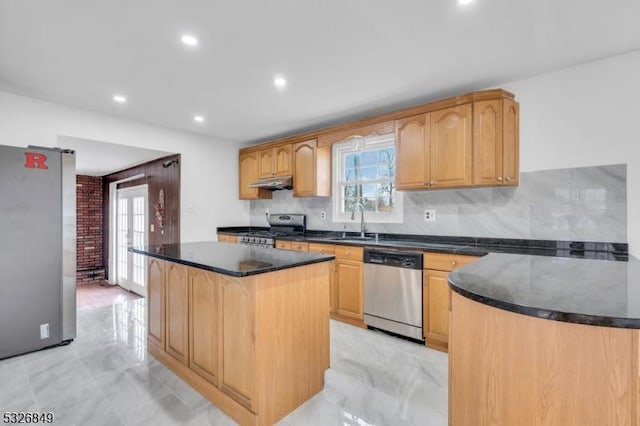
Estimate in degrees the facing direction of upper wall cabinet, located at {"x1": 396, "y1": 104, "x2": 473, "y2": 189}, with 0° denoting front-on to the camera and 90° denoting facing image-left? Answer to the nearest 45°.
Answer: approximately 45°

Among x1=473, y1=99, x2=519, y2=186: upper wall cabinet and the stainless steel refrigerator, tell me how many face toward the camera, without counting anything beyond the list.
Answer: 1

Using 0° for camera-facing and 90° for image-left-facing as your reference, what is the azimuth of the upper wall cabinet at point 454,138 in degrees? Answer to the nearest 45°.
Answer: approximately 45°

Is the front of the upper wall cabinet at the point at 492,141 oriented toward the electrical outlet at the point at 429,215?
no

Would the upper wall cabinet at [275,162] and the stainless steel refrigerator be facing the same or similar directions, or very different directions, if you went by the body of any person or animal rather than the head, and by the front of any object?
very different directions

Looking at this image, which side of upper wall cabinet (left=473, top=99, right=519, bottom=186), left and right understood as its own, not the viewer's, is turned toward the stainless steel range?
right

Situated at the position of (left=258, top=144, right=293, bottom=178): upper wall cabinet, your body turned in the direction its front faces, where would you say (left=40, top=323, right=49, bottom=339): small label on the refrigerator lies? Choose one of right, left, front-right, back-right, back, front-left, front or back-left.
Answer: front

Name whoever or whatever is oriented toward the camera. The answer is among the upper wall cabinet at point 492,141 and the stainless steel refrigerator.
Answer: the upper wall cabinet

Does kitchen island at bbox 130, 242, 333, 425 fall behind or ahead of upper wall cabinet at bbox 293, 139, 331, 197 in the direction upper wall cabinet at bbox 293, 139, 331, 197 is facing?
ahead

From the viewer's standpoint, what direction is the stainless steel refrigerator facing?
to the viewer's right

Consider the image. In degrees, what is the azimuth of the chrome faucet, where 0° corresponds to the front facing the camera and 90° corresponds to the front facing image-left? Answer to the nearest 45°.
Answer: approximately 45°

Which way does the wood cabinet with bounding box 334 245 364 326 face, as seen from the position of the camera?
facing the viewer and to the left of the viewer

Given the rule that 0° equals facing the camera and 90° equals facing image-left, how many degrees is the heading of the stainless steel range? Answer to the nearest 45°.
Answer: approximately 45°

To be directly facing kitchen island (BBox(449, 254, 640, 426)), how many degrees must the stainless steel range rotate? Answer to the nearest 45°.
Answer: approximately 45° to its left

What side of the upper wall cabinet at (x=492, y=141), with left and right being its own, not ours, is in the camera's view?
front

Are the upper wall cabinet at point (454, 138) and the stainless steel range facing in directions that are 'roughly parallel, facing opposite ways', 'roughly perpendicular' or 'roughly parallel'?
roughly parallel

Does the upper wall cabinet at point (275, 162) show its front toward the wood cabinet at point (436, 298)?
no

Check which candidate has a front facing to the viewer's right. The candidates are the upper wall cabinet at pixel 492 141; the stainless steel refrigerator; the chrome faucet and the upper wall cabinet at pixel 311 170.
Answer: the stainless steel refrigerator

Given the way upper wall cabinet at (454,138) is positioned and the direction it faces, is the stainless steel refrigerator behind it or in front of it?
in front
